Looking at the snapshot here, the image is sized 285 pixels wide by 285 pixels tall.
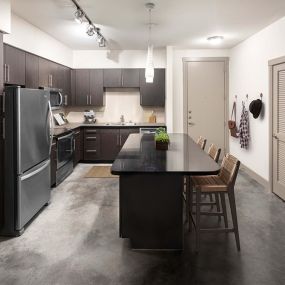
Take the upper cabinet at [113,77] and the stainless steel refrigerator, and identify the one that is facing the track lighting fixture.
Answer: the upper cabinet

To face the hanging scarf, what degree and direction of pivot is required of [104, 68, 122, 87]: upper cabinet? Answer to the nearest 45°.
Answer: approximately 45° to its left

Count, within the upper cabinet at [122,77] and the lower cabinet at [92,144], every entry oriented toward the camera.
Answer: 2

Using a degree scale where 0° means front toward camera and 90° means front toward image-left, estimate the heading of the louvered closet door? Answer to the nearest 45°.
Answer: approximately 45°
